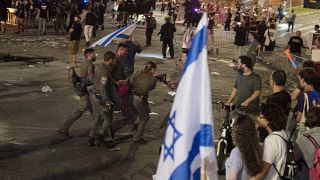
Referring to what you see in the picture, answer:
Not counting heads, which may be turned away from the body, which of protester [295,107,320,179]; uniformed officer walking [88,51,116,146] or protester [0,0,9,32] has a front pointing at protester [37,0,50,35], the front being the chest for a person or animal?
protester [295,107,320,179]

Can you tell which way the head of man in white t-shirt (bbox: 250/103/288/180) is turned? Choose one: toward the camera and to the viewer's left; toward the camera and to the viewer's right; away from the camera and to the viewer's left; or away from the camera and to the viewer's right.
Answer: away from the camera and to the viewer's left

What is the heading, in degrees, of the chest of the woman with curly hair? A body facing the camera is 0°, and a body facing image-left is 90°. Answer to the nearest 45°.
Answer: approximately 135°

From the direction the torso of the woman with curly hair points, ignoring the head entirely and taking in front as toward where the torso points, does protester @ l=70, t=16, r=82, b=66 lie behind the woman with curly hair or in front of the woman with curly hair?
in front

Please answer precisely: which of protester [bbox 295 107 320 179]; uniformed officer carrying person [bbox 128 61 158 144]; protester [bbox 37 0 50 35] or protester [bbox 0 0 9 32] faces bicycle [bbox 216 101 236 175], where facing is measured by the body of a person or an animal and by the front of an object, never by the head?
protester [bbox 295 107 320 179]

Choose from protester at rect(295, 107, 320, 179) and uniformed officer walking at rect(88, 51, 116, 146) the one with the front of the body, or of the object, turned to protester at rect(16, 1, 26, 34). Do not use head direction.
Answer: protester at rect(295, 107, 320, 179)

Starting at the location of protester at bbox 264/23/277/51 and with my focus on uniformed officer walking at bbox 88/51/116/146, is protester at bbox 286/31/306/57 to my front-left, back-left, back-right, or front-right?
front-left

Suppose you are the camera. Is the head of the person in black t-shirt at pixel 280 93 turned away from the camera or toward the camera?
away from the camera
